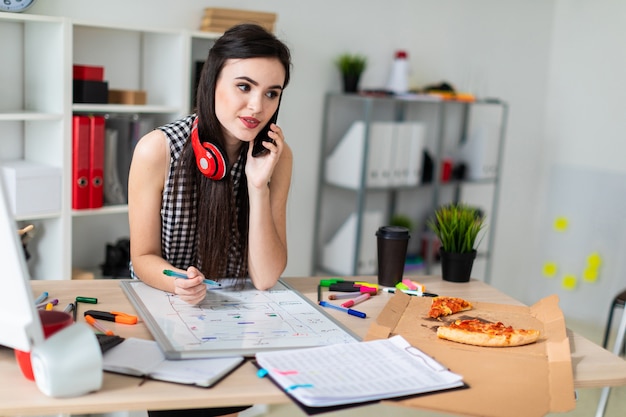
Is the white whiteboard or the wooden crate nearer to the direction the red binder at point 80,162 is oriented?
the white whiteboard

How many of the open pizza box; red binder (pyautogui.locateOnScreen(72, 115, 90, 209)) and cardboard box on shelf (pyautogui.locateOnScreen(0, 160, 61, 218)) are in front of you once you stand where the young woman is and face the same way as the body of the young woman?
1

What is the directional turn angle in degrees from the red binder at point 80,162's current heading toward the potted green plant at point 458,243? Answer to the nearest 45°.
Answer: approximately 45° to its left

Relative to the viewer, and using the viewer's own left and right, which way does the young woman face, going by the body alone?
facing the viewer and to the right of the viewer

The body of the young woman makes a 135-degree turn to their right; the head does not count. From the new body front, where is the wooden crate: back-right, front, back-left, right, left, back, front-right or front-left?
right

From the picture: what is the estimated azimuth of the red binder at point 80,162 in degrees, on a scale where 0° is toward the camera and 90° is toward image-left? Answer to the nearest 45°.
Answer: approximately 0°

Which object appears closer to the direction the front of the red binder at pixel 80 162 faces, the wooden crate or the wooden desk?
the wooden desk

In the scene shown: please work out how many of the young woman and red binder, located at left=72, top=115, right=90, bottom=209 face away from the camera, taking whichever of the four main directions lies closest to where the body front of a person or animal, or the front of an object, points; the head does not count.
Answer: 0

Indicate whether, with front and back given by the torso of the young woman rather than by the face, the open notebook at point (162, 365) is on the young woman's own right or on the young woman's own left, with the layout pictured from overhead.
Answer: on the young woman's own right

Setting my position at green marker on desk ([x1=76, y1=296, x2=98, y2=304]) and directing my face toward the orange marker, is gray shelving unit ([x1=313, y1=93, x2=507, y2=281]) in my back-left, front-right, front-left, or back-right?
back-left
